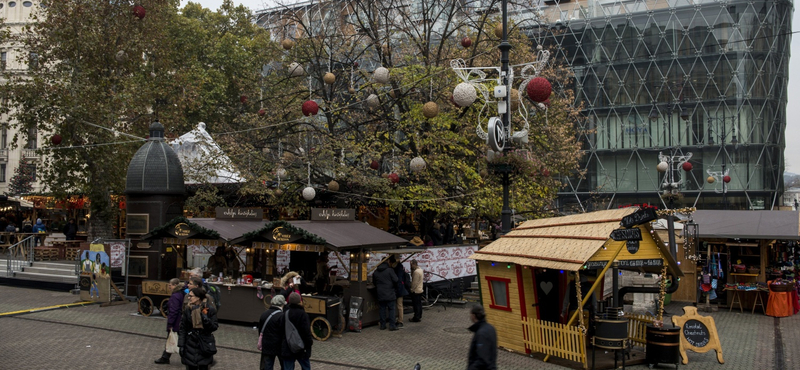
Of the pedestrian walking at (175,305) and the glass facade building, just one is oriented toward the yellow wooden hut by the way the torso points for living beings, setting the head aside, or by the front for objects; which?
the glass facade building

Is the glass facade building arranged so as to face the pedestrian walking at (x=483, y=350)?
yes

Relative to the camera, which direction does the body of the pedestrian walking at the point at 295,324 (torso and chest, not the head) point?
away from the camera

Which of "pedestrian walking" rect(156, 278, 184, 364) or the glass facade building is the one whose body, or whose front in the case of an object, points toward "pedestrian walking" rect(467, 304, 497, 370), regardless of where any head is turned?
the glass facade building

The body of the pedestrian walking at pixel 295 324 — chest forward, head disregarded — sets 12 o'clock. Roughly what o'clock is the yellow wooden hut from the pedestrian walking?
The yellow wooden hut is roughly at 2 o'clock from the pedestrian walking.

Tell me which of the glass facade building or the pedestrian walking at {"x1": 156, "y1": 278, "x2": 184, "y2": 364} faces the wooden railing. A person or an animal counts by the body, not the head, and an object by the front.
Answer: the glass facade building

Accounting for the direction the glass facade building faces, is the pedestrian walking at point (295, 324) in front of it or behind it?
in front
